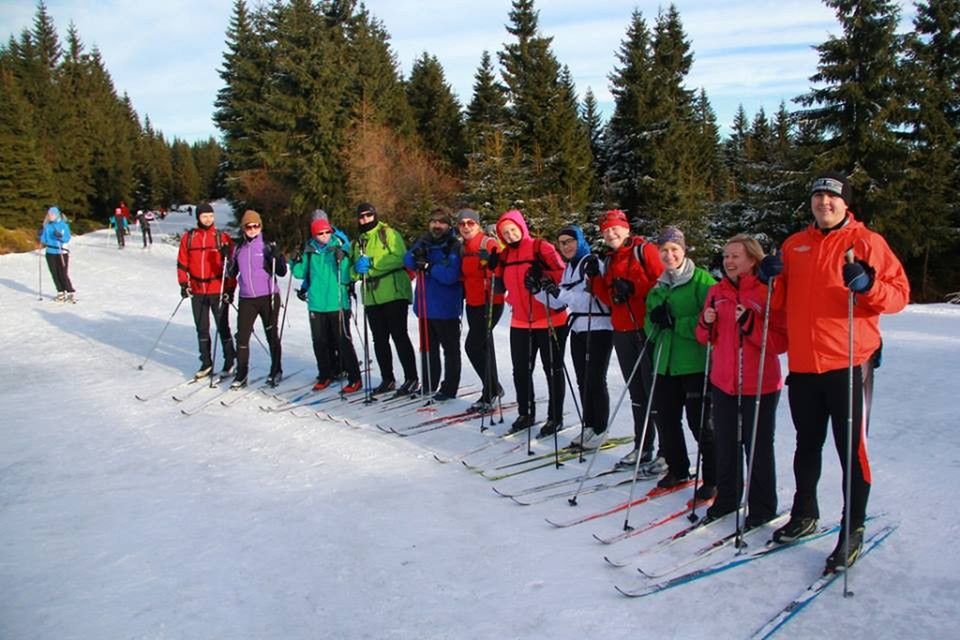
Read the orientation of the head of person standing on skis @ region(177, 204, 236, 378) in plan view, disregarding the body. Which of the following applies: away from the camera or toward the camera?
toward the camera

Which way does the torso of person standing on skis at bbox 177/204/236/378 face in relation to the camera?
toward the camera

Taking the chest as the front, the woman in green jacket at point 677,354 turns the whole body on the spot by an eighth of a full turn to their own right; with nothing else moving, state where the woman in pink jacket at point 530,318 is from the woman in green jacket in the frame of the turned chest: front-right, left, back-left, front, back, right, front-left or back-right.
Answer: front-right

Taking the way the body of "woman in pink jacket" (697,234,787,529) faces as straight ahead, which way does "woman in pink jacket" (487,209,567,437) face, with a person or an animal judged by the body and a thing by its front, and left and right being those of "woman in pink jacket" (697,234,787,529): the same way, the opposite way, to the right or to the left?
the same way

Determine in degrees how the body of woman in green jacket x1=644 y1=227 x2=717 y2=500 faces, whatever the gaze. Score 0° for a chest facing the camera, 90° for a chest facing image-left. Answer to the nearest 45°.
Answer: approximately 45°

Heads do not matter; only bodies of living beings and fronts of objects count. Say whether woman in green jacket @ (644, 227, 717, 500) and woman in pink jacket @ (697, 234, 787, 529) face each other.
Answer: no

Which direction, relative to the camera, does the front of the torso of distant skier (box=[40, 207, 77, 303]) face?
toward the camera

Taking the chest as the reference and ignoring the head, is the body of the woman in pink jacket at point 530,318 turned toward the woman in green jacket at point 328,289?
no

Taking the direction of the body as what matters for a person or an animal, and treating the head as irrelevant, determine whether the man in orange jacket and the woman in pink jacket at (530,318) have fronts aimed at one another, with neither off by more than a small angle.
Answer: no

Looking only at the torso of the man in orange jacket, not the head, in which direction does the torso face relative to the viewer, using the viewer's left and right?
facing the viewer and to the left of the viewer

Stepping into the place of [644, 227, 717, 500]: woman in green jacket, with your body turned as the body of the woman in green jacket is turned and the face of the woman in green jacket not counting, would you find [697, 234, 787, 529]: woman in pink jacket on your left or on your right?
on your left

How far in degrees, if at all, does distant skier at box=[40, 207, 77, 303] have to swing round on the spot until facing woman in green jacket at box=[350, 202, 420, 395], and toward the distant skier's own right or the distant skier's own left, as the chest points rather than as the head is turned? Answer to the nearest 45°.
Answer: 0° — they already face them

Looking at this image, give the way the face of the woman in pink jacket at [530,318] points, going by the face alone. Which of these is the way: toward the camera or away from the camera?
toward the camera

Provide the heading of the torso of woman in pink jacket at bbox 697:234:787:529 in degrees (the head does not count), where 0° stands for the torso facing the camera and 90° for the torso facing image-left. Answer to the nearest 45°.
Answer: approximately 45°

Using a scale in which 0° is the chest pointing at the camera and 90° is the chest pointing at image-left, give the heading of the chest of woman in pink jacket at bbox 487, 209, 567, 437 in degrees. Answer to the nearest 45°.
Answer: approximately 45°
